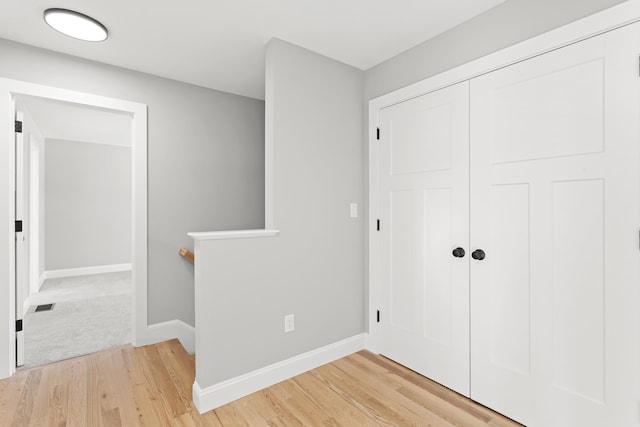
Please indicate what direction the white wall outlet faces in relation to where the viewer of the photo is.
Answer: facing the viewer and to the right of the viewer

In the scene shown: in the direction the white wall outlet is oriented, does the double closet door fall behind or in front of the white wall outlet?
in front
